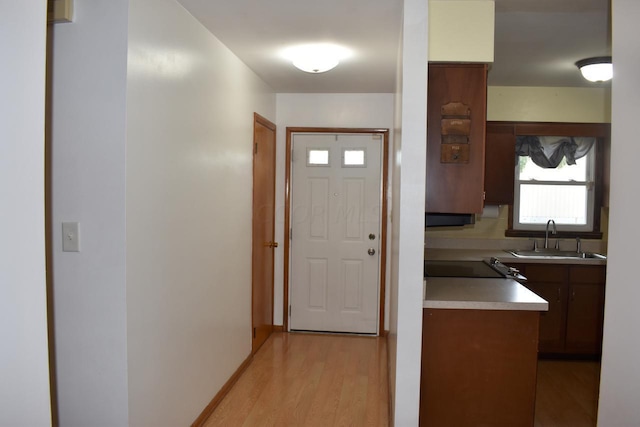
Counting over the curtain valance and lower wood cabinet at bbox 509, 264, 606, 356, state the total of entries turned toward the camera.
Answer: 2

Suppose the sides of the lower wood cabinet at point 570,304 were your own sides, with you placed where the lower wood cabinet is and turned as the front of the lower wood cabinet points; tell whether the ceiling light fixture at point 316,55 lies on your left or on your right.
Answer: on your right

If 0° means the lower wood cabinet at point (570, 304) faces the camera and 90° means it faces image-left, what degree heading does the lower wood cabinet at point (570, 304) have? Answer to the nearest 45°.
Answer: approximately 0°

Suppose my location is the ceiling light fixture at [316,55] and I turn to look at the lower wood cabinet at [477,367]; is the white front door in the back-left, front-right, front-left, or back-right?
back-left

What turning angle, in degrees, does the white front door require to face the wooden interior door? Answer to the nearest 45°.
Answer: approximately 45° to its right
